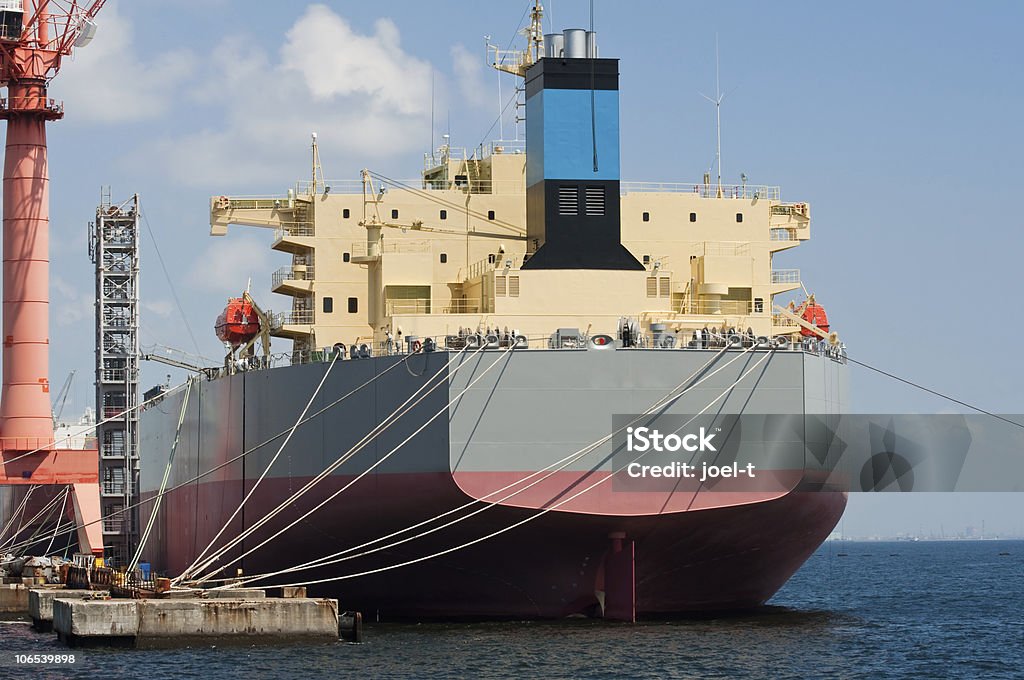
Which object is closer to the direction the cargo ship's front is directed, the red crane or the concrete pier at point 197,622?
the red crane

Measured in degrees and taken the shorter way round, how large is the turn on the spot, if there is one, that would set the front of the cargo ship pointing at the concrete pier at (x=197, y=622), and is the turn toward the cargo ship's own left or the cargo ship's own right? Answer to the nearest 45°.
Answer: approximately 135° to the cargo ship's own left

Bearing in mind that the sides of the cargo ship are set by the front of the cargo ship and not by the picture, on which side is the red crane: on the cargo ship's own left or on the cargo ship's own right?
on the cargo ship's own left

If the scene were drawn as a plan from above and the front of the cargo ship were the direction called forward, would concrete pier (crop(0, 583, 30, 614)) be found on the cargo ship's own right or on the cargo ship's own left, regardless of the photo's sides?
on the cargo ship's own left

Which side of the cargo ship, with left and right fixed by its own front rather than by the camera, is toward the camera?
back
